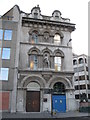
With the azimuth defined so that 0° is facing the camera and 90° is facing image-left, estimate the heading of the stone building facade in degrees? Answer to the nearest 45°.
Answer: approximately 0°
